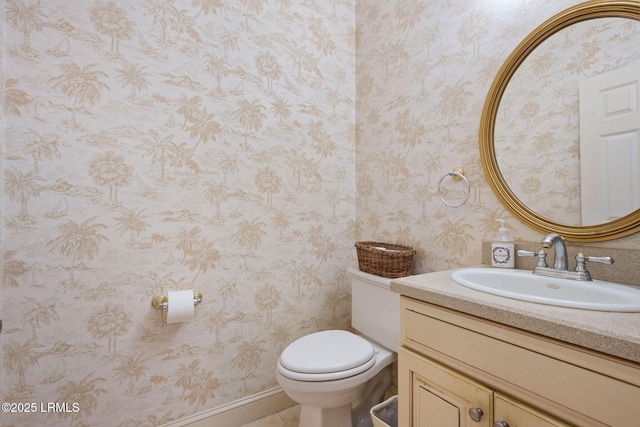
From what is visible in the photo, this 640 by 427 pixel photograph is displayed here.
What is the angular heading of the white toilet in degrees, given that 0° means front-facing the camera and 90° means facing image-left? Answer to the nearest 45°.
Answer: approximately 45°
